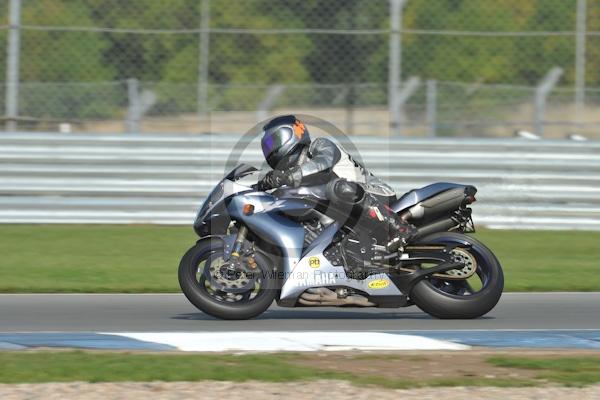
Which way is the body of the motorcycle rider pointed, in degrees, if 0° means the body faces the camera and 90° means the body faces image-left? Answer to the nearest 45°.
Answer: approximately 90°

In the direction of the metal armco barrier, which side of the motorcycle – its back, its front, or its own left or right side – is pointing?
right

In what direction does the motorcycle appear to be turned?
to the viewer's left

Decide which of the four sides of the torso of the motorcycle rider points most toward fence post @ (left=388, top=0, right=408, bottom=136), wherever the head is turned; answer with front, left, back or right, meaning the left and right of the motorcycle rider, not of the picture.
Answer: right

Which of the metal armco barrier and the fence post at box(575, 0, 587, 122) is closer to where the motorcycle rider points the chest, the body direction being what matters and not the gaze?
the metal armco barrier

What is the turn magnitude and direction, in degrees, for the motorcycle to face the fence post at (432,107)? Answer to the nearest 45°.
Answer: approximately 90° to its right

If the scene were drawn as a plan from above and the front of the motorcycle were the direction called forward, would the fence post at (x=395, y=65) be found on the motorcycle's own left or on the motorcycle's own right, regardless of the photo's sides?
on the motorcycle's own right

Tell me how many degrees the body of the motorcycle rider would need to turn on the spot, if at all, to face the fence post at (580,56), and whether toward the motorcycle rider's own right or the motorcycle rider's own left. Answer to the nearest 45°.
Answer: approximately 135° to the motorcycle rider's own right
